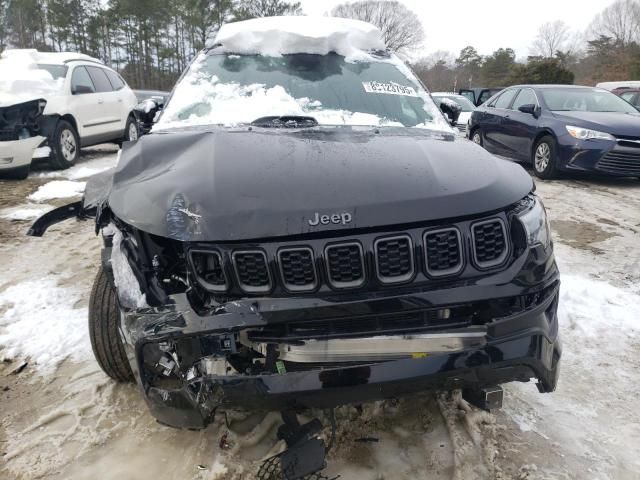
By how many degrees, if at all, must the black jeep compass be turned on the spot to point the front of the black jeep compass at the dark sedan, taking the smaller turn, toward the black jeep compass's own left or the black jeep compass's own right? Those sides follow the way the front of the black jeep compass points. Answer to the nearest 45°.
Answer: approximately 135° to the black jeep compass's own left

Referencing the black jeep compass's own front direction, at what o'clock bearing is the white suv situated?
The white suv is roughly at 5 o'clock from the black jeep compass.

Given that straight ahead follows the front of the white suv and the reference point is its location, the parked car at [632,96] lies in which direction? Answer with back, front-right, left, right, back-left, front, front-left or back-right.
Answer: back-left

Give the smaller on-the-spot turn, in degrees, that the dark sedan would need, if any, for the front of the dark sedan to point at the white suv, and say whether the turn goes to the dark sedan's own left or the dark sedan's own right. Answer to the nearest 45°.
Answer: approximately 135° to the dark sedan's own right

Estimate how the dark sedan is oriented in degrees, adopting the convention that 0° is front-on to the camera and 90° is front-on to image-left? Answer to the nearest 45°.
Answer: approximately 315°

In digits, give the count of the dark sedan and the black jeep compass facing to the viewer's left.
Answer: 0

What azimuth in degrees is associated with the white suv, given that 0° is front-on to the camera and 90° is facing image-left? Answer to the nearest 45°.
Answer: approximately 45°

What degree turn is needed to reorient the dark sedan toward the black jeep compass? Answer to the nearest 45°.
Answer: approximately 45° to its right

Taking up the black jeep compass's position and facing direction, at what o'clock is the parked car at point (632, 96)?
The parked car is roughly at 7 o'clock from the black jeep compass.

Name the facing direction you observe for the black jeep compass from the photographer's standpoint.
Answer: facing the viewer

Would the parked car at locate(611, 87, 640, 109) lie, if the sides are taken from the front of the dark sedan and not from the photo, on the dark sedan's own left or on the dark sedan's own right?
on the dark sedan's own left
